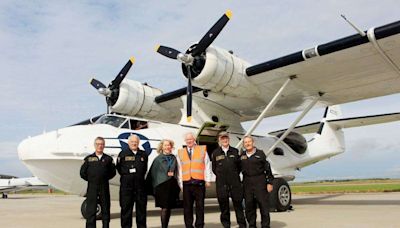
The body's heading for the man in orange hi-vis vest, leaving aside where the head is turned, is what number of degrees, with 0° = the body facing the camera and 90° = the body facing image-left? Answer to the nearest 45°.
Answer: approximately 0°

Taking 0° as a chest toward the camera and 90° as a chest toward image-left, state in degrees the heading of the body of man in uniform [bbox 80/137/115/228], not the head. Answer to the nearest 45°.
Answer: approximately 0°

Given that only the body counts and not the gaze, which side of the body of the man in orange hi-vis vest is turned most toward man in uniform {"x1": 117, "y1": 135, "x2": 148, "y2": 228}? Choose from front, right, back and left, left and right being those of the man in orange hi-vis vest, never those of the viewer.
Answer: right

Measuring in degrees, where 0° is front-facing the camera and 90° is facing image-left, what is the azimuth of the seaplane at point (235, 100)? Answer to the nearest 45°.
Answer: approximately 45°

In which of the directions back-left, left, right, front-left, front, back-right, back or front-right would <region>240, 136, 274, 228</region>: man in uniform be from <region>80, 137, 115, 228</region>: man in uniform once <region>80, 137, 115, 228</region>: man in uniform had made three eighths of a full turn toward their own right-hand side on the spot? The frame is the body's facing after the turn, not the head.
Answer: back-right
